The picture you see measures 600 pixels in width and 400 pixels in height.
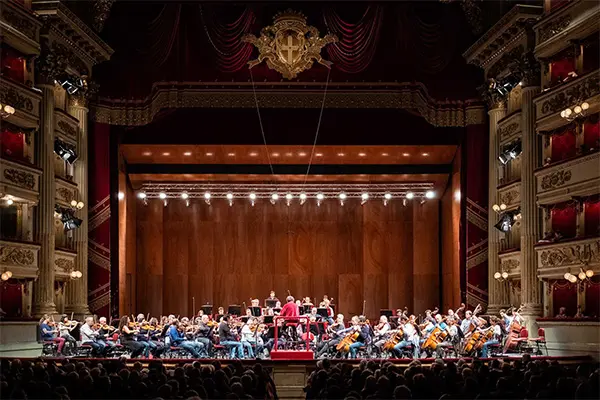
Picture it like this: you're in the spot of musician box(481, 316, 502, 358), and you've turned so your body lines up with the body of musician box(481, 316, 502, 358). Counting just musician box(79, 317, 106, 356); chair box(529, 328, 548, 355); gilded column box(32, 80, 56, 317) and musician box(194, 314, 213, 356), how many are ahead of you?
3

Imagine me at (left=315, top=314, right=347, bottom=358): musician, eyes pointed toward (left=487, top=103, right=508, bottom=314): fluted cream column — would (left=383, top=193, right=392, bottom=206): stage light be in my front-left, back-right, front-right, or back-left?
front-left

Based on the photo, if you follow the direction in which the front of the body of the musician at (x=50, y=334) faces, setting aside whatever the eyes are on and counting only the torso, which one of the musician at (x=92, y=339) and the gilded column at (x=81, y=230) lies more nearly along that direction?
the musician

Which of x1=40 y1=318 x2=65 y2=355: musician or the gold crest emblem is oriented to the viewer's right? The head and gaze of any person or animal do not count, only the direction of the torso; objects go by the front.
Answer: the musician

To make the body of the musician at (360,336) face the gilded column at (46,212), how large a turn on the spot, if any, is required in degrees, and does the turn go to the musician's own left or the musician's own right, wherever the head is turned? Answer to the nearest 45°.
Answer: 0° — they already face it

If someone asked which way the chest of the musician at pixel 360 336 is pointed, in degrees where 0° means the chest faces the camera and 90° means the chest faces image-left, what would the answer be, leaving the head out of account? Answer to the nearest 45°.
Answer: approximately 90°

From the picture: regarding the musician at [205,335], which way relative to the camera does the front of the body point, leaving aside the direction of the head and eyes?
to the viewer's right

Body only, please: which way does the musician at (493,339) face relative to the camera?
to the viewer's left

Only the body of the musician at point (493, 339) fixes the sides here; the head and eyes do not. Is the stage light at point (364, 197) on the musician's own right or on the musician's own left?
on the musician's own right

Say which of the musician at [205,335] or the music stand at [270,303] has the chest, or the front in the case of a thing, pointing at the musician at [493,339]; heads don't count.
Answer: the musician at [205,335]

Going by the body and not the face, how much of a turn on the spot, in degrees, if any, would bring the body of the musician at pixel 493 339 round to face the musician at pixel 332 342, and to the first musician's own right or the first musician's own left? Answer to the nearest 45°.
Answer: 0° — they already face them
